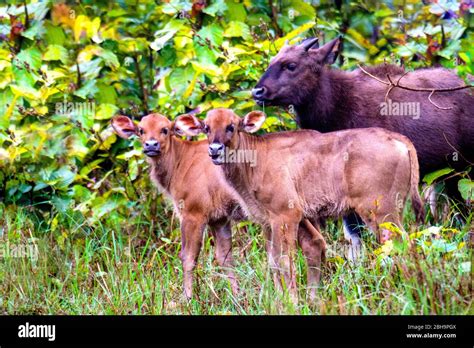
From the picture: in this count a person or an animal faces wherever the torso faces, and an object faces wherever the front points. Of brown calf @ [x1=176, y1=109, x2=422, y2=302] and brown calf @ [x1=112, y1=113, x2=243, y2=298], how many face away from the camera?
0

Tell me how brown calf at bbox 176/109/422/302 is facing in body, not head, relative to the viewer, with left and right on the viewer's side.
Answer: facing to the left of the viewer

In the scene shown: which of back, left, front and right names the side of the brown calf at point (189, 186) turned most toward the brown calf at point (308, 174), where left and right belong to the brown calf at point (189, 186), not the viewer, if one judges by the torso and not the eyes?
left

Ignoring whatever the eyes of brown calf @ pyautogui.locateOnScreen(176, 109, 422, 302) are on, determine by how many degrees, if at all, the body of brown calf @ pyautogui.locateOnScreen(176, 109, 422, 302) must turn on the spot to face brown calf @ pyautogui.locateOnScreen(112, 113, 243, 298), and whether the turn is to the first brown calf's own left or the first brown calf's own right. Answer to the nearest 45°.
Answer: approximately 45° to the first brown calf's own right
